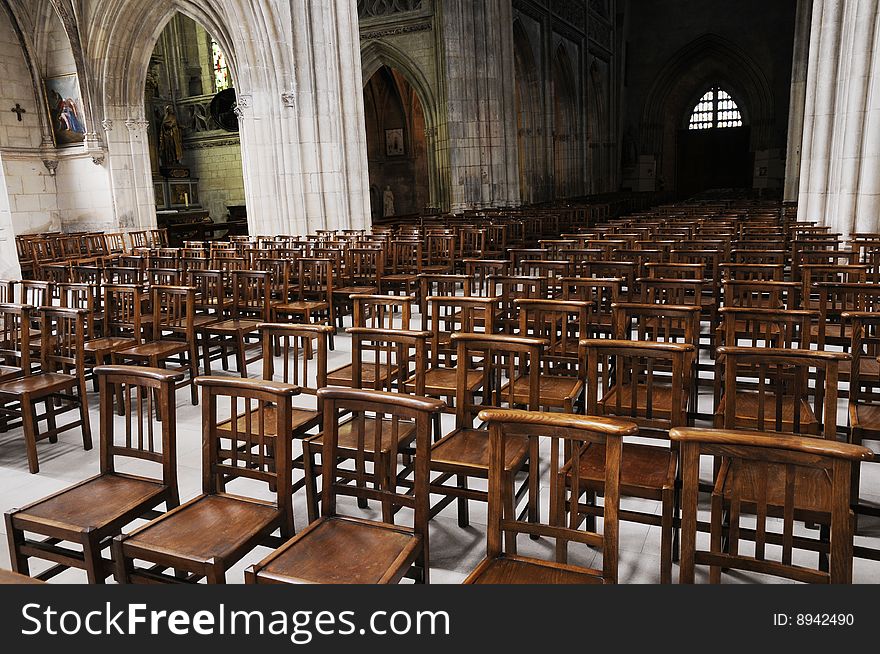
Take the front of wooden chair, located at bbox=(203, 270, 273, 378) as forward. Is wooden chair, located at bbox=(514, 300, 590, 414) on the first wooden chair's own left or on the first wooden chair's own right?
on the first wooden chair's own left

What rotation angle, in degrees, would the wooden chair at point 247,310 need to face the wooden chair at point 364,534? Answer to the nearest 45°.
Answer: approximately 45° to its left

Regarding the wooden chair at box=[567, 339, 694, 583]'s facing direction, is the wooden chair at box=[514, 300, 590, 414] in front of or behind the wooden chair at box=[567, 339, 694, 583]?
behind

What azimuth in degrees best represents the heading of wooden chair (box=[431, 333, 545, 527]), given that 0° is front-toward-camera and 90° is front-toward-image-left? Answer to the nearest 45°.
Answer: approximately 45°

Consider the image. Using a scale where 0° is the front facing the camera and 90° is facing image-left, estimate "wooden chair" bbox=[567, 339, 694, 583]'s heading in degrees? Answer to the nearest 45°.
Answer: approximately 0°

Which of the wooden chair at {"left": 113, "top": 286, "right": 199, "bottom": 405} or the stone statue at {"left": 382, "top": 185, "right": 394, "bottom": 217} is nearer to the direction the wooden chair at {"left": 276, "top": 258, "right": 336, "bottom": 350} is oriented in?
the wooden chair

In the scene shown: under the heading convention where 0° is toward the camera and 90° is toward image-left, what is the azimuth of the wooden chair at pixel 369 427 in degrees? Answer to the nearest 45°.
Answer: approximately 45°

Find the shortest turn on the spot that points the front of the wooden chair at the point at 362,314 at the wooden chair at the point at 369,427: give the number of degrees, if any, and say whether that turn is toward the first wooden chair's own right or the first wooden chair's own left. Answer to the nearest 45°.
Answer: approximately 45° to the first wooden chair's own left

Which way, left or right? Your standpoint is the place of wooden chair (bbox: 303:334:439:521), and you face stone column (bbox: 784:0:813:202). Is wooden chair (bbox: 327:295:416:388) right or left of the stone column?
left

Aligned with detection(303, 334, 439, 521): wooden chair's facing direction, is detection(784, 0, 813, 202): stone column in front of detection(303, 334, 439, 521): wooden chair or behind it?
behind

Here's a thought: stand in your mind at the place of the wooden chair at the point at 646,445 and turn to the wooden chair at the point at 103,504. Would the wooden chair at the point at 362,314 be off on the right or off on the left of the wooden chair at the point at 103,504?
right
